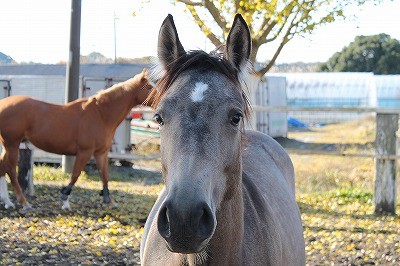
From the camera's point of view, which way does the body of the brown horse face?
to the viewer's right

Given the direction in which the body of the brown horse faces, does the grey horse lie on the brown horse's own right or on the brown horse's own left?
on the brown horse's own right

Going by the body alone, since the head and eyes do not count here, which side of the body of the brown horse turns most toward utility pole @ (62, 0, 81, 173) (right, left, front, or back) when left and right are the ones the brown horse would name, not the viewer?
left
